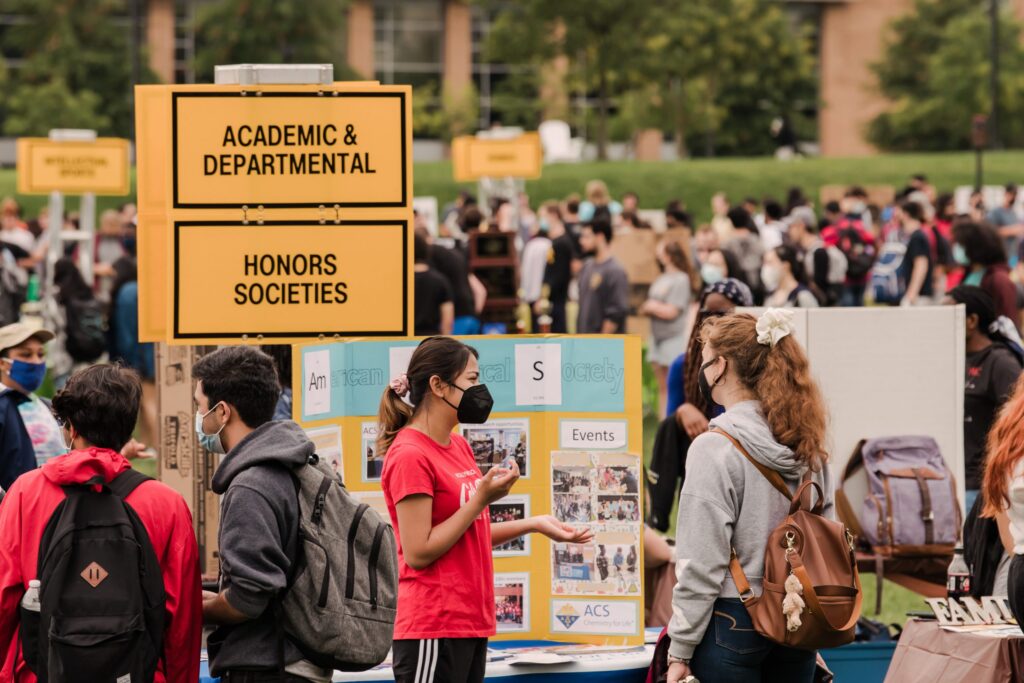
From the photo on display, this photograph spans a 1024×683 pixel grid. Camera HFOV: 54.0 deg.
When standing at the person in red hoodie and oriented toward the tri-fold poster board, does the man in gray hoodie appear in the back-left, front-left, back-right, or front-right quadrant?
front-right

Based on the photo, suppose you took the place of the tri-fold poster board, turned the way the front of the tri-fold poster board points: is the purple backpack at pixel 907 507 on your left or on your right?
on your left

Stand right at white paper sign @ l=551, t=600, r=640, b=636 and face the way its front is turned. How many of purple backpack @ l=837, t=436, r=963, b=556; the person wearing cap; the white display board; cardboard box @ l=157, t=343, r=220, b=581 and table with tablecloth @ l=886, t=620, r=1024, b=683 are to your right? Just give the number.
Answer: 2

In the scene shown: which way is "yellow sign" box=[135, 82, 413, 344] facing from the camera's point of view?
toward the camera

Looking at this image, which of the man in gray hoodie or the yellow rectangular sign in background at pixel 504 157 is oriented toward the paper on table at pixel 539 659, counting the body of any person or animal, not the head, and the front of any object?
the yellow rectangular sign in background

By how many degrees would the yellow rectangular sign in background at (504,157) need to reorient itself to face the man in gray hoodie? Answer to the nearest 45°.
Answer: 0° — it already faces them

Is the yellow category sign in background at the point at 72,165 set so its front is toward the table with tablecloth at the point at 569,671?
yes

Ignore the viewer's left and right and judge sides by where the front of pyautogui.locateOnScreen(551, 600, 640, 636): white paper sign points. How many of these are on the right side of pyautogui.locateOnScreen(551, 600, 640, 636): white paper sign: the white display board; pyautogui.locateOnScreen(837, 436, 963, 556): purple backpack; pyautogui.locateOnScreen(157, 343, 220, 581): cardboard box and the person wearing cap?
2

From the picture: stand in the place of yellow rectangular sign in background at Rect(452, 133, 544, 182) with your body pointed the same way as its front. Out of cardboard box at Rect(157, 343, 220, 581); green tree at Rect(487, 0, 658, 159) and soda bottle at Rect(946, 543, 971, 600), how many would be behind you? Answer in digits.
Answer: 1

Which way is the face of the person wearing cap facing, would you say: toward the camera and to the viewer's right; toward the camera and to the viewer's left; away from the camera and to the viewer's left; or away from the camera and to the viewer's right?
toward the camera and to the viewer's right

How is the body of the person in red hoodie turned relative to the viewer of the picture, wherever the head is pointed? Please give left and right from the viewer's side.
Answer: facing away from the viewer

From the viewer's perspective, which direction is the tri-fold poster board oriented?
toward the camera

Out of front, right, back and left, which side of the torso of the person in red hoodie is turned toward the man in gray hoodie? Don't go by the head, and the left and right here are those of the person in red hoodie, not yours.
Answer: right

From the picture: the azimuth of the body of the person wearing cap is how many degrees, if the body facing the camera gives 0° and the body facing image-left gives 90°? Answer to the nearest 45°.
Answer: approximately 315°
